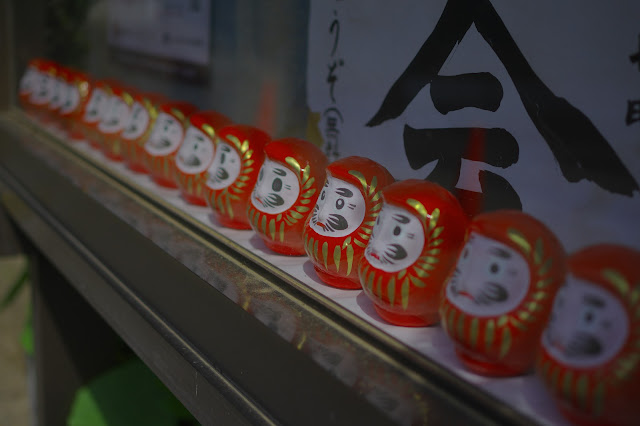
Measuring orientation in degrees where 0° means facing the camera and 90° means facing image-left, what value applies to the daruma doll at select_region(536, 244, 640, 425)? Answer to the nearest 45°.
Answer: approximately 45°

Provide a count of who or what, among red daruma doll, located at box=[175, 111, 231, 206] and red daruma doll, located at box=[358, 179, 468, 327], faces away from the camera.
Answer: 0

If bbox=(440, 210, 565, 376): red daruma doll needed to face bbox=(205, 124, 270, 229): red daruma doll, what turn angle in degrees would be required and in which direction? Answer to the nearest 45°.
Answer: approximately 90° to its right

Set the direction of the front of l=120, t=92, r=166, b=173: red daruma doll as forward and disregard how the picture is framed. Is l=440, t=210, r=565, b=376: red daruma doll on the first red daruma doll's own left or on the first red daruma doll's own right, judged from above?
on the first red daruma doll's own left

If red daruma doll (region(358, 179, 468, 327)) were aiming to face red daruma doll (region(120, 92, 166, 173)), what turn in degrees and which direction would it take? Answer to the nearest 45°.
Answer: approximately 90° to its right

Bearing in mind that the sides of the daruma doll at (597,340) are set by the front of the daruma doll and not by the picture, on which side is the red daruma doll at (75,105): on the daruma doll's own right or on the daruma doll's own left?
on the daruma doll's own right

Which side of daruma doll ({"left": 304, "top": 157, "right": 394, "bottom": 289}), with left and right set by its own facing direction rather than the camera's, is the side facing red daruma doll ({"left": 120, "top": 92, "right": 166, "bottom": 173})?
right

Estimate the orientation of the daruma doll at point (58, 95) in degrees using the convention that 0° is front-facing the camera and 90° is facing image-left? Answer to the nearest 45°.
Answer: approximately 45°

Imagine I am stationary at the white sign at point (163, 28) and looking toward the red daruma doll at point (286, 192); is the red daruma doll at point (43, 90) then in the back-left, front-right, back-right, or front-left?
back-right
